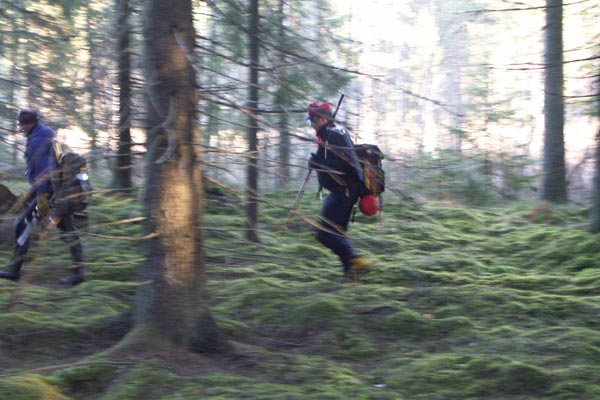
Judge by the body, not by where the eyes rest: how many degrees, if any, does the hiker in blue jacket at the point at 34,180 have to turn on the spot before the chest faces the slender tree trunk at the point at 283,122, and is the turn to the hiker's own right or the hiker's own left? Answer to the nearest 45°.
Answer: approximately 180°

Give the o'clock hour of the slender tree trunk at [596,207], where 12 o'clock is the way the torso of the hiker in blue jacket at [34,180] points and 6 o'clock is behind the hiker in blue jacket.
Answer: The slender tree trunk is roughly at 6 o'clock from the hiker in blue jacket.

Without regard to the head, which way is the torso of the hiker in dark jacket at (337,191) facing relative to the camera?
to the viewer's left

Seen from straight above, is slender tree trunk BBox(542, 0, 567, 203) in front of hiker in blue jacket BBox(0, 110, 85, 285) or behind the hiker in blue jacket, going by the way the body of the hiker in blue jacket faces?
behind

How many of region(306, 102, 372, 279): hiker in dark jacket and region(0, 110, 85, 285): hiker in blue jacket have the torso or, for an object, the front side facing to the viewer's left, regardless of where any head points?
2

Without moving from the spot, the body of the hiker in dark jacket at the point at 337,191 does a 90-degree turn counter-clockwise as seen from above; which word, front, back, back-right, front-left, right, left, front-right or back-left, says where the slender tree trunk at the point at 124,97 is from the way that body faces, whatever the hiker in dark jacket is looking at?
right

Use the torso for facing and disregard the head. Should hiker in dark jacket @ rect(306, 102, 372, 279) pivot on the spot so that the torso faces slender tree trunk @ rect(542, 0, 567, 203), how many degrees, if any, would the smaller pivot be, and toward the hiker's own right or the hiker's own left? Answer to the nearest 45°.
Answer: approximately 135° to the hiker's own right

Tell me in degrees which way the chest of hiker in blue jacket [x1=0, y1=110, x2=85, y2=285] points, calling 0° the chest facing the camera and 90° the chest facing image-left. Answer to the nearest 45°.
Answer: approximately 90°

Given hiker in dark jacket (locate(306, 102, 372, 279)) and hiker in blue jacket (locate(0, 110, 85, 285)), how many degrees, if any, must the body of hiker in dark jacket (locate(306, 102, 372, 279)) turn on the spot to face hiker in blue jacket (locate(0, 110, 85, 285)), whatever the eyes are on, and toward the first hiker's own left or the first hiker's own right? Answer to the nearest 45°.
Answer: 0° — they already face them

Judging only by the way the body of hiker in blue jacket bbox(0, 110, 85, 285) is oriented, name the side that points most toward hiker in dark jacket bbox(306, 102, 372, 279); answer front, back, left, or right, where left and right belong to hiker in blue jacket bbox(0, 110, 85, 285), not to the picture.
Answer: back
